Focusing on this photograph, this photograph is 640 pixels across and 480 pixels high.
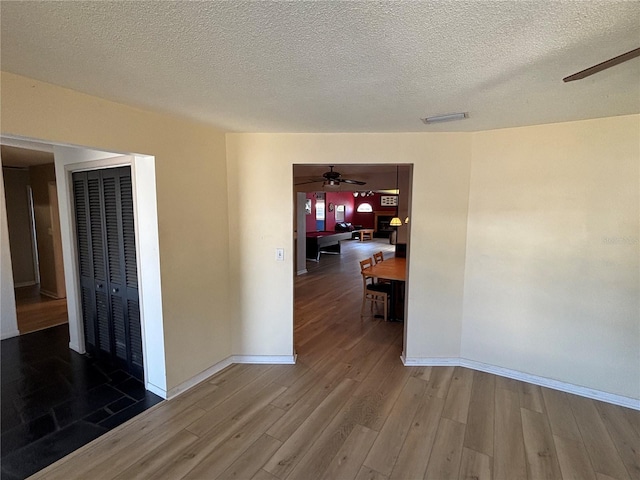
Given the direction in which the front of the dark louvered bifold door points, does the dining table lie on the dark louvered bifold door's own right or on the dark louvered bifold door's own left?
on the dark louvered bifold door's own left

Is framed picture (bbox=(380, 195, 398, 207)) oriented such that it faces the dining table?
yes

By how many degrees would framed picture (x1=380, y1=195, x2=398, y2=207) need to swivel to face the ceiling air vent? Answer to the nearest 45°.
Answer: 0° — it already faces it

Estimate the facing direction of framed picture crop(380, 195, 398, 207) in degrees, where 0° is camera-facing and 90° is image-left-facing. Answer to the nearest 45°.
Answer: approximately 0°
